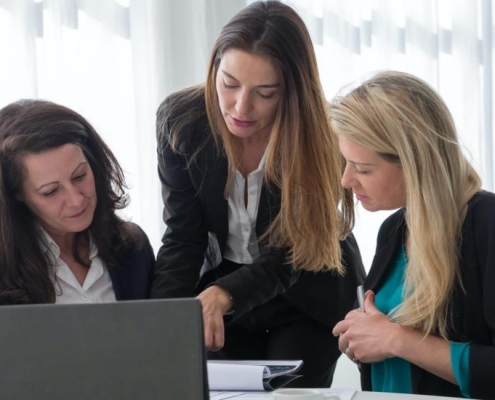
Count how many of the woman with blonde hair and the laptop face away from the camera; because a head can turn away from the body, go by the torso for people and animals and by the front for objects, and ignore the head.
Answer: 1

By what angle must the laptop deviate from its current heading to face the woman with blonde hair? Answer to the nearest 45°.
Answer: approximately 45° to its right

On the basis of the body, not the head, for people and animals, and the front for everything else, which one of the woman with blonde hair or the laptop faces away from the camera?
the laptop

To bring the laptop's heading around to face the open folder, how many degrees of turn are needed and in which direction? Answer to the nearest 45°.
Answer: approximately 45° to its right

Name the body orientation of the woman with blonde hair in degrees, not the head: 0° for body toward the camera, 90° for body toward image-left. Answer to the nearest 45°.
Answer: approximately 45°

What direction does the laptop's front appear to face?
away from the camera
